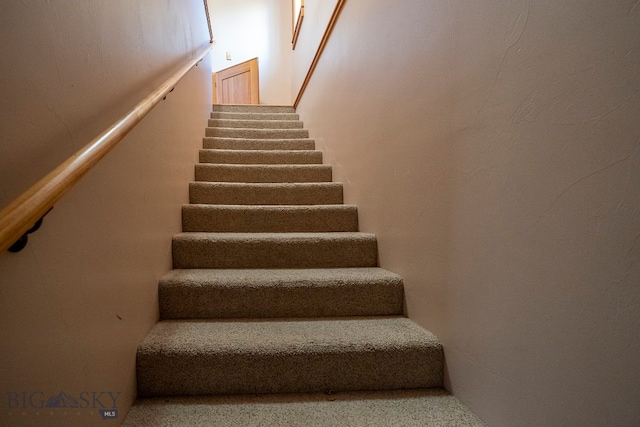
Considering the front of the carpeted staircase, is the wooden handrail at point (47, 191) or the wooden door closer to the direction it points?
the wooden handrail

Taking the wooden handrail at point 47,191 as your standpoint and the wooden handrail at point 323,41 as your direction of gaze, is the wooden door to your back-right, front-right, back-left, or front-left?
front-left

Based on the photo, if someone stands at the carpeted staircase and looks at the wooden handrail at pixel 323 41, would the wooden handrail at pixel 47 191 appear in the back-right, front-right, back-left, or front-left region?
back-left

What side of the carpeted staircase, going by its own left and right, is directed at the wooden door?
back

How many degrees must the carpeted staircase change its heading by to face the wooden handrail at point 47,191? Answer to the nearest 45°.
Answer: approximately 45° to its right

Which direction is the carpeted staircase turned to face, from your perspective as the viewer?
facing the viewer

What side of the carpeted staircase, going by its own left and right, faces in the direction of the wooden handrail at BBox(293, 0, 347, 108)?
back

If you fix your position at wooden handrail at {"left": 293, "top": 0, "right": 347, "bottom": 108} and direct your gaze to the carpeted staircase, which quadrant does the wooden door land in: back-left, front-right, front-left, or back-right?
back-right
